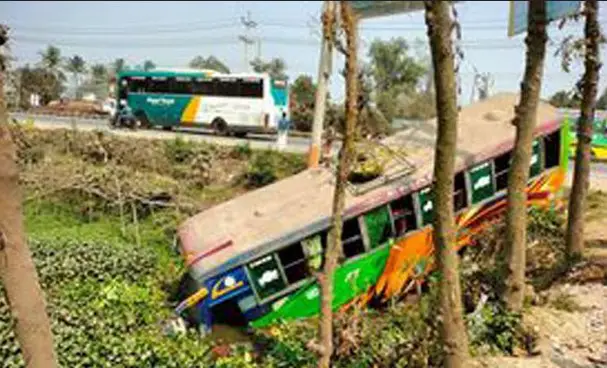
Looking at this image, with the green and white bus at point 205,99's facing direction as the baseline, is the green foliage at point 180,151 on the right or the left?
on its left

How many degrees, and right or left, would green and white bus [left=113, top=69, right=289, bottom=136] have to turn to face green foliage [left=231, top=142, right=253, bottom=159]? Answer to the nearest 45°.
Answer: approximately 135° to its left

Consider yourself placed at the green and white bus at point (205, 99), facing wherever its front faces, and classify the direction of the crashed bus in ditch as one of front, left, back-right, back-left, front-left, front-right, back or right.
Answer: back-left

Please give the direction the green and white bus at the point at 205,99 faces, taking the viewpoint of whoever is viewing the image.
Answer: facing away from the viewer and to the left of the viewer

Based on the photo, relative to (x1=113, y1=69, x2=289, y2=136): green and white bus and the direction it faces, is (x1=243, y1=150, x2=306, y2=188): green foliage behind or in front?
behind

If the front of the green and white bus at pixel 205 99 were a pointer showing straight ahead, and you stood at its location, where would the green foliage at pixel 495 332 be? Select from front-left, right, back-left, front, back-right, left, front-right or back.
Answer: back-left
